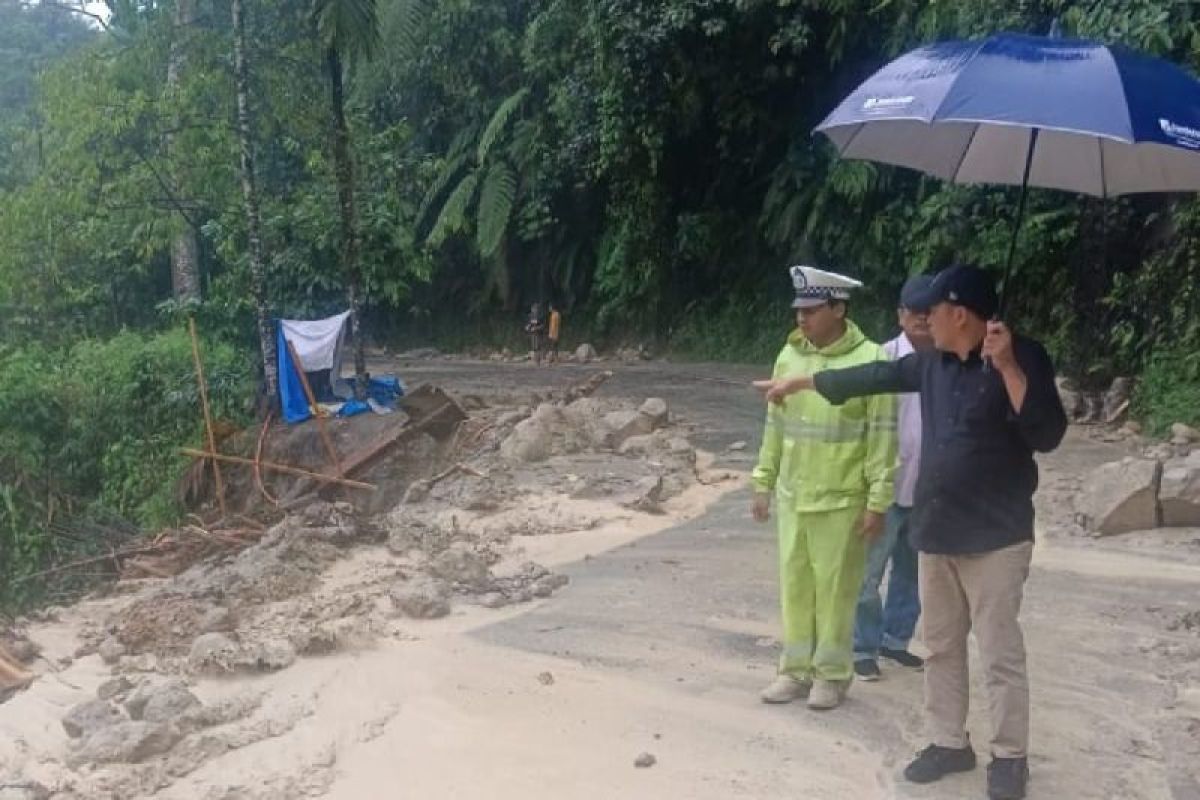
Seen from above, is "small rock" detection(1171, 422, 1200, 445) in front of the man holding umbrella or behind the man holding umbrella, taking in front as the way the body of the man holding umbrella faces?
behind

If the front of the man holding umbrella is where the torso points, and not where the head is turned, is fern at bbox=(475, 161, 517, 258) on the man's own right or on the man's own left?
on the man's own right

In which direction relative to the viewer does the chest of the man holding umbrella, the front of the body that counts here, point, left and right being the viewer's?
facing the viewer and to the left of the viewer

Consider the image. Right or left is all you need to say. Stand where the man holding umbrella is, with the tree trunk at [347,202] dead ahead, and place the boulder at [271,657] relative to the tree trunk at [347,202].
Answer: left

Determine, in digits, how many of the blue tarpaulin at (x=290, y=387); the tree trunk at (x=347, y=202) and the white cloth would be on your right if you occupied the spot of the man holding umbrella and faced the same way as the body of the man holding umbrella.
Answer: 3

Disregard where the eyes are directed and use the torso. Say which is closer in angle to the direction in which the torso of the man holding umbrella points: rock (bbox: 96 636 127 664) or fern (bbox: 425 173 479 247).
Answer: the rock

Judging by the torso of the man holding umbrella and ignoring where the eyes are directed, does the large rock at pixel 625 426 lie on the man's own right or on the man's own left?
on the man's own right
